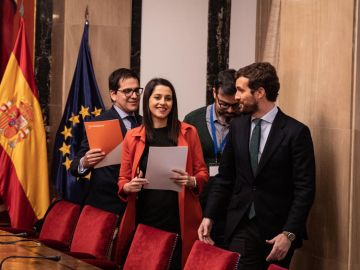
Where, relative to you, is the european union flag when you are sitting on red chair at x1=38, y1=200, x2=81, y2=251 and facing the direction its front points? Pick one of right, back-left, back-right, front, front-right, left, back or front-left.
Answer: back-right

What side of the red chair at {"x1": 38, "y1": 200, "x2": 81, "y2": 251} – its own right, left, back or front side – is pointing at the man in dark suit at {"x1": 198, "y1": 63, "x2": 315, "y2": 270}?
left

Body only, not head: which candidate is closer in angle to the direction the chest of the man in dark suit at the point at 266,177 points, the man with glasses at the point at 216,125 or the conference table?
the conference table

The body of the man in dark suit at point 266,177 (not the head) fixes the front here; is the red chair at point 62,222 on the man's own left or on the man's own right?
on the man's own right

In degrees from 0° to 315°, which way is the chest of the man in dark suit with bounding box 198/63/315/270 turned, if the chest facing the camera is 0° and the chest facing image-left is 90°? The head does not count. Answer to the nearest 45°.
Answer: approximately 45°

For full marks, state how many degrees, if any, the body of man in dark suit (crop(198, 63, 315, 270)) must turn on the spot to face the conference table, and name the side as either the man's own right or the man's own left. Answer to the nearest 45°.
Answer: approximately 45° to the man's own right

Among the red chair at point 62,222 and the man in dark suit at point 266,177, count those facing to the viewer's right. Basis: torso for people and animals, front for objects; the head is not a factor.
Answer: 0

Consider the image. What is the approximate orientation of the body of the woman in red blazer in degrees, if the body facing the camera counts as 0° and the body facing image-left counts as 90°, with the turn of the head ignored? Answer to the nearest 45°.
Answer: approximately 0°
